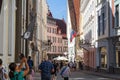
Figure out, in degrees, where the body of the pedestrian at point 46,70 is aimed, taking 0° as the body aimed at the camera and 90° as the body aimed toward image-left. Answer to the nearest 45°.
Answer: approximately 180°
